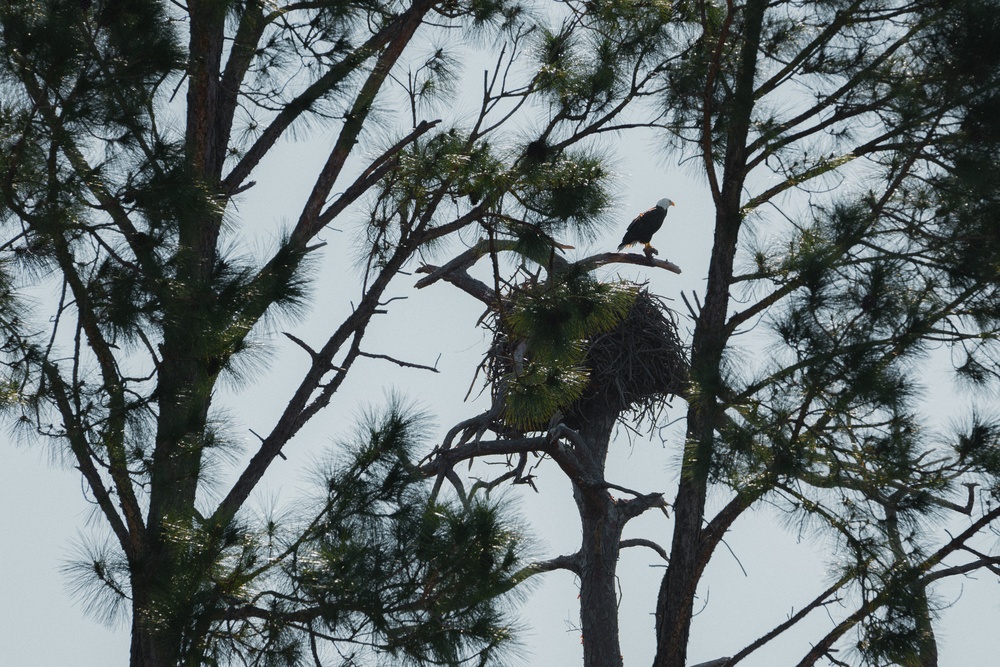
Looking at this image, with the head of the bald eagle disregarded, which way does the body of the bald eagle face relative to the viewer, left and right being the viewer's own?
facing to the right of the viewer
